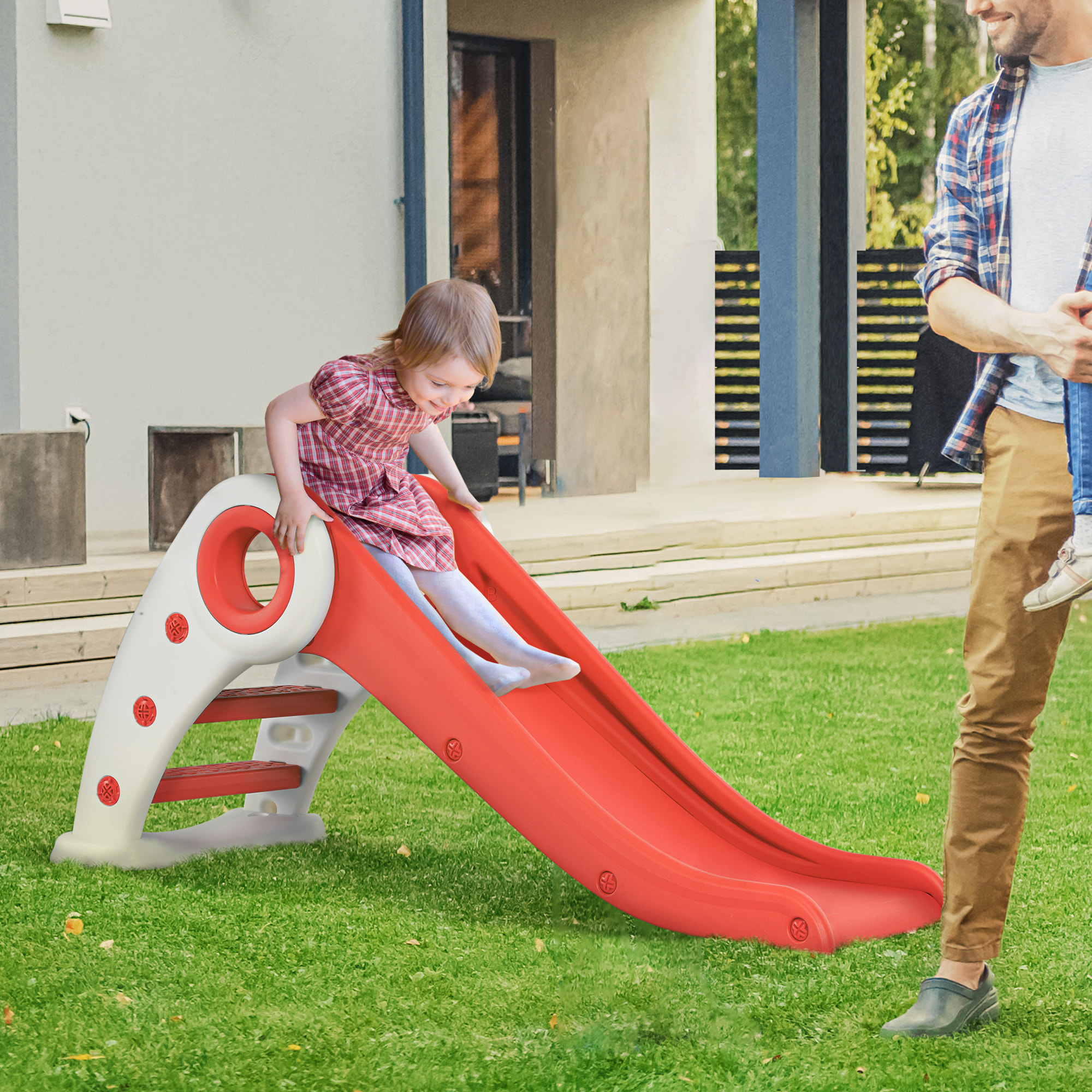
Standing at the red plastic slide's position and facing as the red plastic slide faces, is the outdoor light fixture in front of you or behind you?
behind

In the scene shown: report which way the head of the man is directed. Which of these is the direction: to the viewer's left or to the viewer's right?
to the viewer's left

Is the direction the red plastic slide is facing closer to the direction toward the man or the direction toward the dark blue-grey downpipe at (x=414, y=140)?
the man

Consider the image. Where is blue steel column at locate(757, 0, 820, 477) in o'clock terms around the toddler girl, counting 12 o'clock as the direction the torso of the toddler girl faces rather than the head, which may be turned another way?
The blue steel column is roughly at 8 o'clock from the toddler girl.

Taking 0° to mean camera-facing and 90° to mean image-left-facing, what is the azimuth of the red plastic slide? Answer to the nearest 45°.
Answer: approximately 315°

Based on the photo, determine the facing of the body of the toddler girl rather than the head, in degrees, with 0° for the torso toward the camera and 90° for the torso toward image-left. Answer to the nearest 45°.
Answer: approximately 315°

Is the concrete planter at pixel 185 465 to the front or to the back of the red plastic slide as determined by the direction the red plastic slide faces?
to the back

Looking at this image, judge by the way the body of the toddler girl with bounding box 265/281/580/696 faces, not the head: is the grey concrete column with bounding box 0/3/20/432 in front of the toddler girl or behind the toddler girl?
behind

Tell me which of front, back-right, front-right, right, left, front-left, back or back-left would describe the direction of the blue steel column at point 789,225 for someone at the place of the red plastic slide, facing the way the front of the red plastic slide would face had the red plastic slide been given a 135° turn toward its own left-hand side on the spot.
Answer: front

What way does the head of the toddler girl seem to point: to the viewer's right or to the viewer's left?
to the viewer's right
